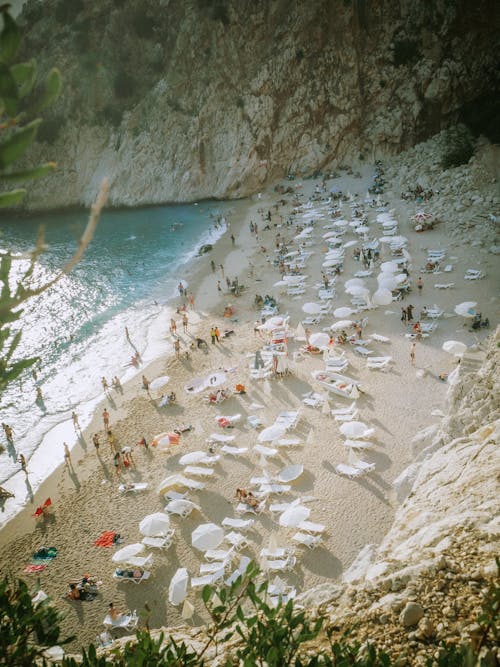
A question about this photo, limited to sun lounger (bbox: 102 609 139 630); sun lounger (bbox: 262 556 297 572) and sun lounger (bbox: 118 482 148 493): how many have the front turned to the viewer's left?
3

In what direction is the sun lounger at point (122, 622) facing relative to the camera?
to the viewer's left

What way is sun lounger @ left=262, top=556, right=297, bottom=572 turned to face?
to the viewer's left

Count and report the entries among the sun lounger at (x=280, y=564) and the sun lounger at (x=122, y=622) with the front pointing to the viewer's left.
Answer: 2

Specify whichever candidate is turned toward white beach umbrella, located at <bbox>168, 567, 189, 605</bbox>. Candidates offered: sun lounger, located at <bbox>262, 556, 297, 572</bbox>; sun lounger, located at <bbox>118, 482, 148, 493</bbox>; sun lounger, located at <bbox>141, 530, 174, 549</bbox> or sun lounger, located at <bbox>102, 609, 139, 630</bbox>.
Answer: sun lounger, located at <bbox>262, 556, 297, 572</bbox>

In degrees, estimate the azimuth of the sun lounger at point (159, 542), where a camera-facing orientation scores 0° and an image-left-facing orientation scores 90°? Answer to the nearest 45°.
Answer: approximately 90°

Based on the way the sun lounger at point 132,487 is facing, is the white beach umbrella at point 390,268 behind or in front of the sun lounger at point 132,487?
behind

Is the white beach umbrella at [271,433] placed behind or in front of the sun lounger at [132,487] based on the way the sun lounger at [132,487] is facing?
behind

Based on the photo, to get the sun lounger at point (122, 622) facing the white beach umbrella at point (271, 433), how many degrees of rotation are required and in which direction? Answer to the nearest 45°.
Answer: approximately 135° to its right

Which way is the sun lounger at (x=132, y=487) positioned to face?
to the viewer's left
